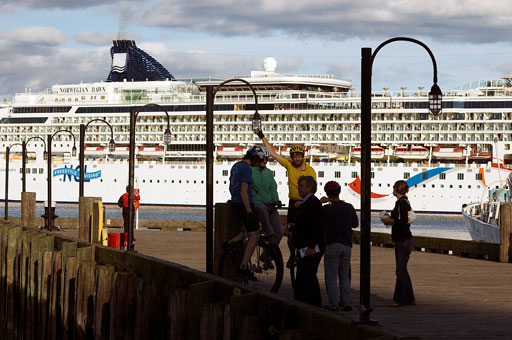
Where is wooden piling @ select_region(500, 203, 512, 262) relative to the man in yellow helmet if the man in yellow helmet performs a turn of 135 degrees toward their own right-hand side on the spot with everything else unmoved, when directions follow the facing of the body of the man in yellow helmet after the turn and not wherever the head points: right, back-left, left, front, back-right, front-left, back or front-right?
right

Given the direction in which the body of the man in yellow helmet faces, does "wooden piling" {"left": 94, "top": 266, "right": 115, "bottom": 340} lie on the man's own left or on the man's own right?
on the man's own right

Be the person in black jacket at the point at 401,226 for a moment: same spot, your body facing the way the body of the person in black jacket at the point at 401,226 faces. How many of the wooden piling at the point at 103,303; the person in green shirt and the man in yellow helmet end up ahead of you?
3

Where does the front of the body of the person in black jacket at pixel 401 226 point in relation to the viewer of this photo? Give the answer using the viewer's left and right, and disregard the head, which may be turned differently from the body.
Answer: facing to the left of the viewer

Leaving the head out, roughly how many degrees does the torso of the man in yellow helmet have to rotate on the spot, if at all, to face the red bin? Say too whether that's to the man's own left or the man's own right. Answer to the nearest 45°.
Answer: approximately 135° to the man's own right

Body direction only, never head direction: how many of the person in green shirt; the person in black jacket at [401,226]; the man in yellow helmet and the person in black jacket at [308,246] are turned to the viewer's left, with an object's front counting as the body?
2

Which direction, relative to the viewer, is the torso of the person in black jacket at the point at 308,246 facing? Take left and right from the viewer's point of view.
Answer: facing to the left of the viewer

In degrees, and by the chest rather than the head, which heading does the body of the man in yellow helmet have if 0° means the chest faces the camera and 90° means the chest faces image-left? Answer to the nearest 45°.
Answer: approximately 0°
